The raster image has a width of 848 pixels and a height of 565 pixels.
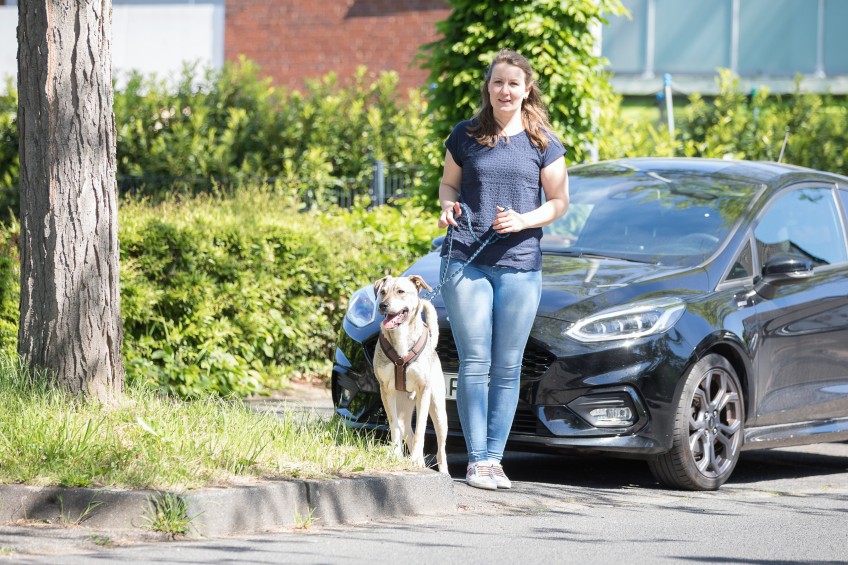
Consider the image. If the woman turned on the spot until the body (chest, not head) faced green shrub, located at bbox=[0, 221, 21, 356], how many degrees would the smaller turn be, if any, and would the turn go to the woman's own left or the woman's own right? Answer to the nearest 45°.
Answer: approximately 135° to the woman's own right

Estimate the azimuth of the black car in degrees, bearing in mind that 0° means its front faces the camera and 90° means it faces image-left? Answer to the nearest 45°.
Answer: approximately 45°

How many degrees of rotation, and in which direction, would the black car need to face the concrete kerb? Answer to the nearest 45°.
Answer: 0° — it already faces it

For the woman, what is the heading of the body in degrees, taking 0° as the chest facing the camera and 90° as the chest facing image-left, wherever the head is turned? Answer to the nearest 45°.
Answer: approximately 0°

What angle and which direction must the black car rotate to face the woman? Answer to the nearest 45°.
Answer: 0° — it already faces them

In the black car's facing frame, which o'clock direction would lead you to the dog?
The dog is roughly at 12 o'clock from the black car.

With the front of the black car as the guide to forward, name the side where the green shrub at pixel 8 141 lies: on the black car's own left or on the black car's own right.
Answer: on the black car's own right

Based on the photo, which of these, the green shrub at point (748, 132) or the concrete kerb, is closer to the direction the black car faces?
the concrete kerb

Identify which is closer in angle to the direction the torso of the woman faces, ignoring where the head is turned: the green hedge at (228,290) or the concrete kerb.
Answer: the concrete kerb
